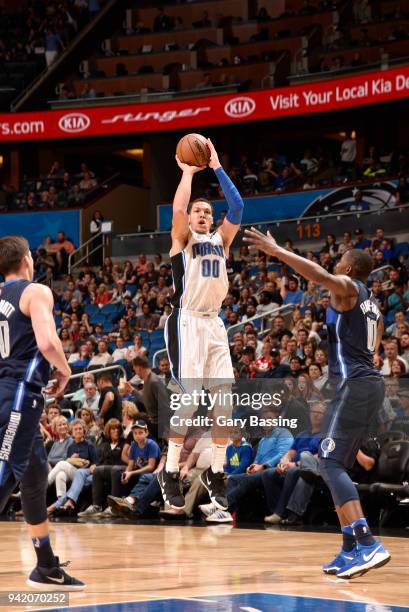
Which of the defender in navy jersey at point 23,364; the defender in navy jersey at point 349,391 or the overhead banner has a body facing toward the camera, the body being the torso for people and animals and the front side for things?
the overhead banner

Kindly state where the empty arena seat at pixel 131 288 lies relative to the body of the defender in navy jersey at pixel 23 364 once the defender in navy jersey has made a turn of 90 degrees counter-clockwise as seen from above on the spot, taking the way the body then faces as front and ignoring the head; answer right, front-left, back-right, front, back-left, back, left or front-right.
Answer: front-right

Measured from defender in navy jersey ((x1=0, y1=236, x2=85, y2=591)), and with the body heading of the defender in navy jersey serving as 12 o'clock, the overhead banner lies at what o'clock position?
The overhead banner is roughly at 11 o'clock from the defender in navy jersey.

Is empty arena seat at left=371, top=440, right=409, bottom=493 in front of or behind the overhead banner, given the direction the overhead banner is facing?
in front

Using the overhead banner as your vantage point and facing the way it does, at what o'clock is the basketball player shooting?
The basketball player shooting is roughly at 12 o'clock from the overhead banner.

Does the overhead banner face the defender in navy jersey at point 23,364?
yes

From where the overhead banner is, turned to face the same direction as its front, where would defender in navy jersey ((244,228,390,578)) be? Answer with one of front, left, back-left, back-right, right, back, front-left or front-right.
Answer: front

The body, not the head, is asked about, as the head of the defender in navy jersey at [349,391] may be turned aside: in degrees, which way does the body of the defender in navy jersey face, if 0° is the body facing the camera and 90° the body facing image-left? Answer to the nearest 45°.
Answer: approximately 135°

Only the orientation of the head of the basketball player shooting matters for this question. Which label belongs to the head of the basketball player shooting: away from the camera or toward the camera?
toward the camera

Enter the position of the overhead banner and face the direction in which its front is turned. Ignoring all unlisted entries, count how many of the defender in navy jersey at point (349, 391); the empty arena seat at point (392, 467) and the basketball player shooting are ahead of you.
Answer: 3

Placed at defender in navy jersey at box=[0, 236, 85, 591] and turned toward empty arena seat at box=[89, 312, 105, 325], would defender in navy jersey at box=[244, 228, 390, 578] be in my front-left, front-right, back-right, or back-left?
front-right

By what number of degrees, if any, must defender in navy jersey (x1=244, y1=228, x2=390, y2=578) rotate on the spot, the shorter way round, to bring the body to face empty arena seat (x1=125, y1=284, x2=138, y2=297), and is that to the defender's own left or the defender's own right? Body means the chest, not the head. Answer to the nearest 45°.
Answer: approximately 45° to the defender's own right

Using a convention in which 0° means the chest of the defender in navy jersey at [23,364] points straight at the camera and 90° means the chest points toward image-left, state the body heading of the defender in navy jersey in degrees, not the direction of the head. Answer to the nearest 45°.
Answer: approximately 225°

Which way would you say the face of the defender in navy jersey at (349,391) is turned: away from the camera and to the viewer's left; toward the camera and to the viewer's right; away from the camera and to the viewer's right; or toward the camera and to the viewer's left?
away from the camera and to the viewer's left

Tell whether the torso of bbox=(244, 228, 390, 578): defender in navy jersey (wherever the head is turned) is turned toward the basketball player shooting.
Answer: yes

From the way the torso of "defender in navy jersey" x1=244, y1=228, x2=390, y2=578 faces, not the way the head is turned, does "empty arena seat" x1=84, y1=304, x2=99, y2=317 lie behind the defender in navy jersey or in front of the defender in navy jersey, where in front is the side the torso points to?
in front

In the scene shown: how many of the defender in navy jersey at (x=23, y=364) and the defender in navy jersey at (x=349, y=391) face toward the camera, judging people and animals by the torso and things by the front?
0

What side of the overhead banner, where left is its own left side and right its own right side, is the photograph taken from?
front

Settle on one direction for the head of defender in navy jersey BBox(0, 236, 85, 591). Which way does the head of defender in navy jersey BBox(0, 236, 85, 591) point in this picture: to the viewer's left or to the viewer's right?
to the viewer's right
